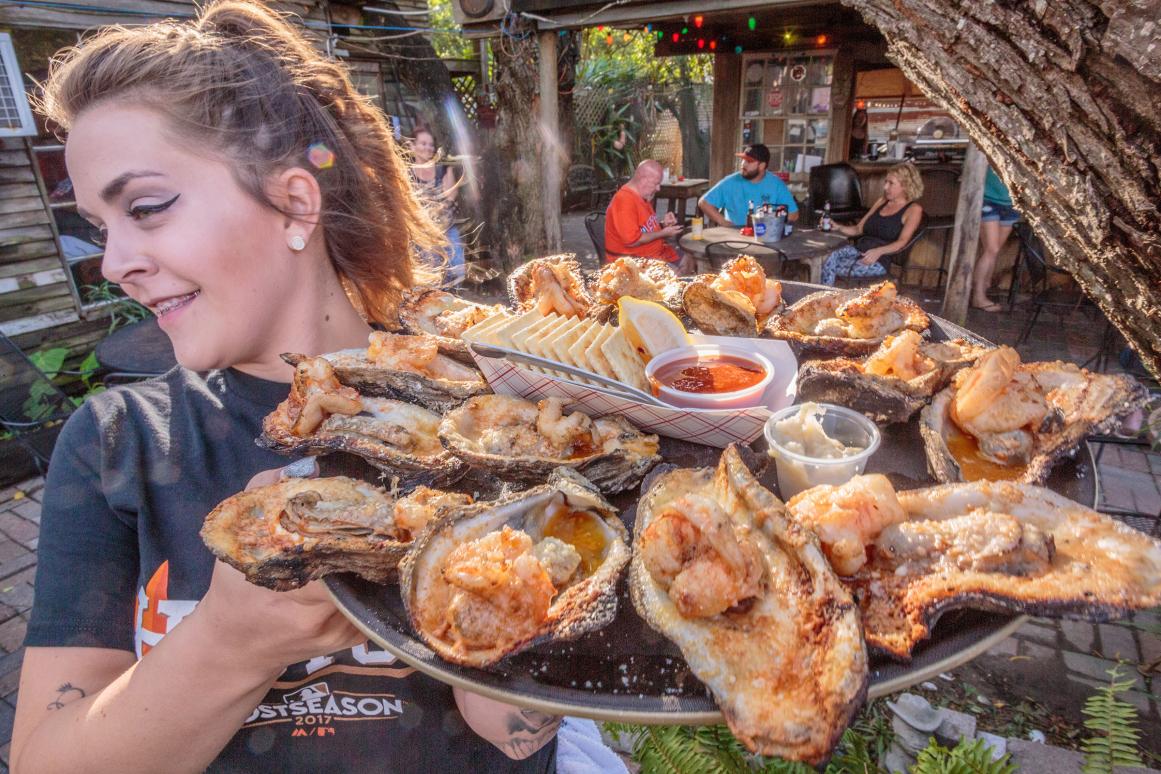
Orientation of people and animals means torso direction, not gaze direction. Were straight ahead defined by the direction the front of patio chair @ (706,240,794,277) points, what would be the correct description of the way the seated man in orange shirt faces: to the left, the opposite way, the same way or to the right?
to the right

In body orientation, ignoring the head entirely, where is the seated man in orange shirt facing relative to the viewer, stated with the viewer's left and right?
facing to the right of the viewer

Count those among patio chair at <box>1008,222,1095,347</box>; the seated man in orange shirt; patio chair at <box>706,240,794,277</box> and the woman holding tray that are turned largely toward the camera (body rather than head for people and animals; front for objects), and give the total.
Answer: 1

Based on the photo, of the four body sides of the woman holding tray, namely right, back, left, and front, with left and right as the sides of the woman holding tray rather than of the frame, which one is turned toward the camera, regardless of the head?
front

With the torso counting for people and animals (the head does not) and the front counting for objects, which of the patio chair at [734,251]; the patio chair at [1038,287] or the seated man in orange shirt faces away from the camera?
the patio chair at [734,251]

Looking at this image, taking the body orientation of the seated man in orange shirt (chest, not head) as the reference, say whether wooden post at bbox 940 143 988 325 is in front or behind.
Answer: in front

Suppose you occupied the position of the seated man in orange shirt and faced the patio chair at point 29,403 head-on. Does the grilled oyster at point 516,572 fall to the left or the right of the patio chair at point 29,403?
left

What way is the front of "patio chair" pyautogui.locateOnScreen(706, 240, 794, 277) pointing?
away from the camera
